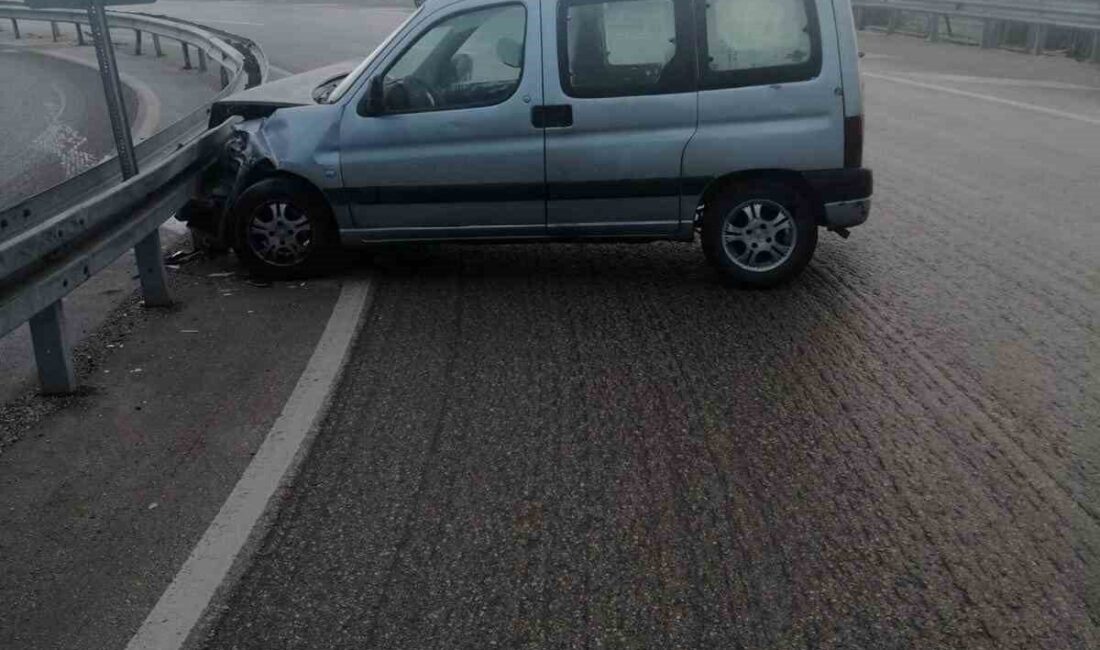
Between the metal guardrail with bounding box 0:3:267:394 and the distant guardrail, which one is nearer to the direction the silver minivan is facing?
the metal guardrail

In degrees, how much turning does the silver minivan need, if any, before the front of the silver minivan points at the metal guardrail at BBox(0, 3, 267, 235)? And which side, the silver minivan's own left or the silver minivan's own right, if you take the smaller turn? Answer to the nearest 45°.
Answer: approximately 45° to the silver minivan's own right

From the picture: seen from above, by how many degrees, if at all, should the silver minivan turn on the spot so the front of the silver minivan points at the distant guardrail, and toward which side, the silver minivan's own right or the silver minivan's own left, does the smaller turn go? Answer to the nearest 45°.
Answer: approximately 135° to the silver minivan's own right

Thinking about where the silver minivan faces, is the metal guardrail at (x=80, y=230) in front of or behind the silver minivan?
in front

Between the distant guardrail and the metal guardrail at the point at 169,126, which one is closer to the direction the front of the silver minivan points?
the metal guardrail

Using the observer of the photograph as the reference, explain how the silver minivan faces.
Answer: facing to the left of the viewer
